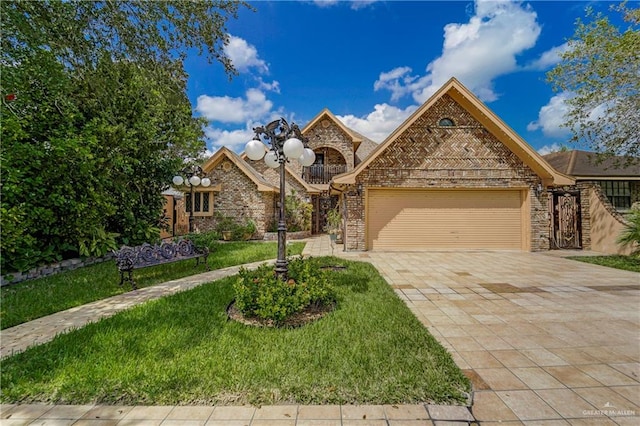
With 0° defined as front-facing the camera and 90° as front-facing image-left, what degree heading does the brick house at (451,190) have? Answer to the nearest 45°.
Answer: approximately 0°

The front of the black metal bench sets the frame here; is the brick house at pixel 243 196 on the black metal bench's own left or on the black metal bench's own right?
on the black metal bench's own left

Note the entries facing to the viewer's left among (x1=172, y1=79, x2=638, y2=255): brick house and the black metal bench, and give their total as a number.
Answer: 0

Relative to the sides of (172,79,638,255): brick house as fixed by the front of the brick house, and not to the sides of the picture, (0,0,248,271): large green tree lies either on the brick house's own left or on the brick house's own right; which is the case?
on the brick house's own right

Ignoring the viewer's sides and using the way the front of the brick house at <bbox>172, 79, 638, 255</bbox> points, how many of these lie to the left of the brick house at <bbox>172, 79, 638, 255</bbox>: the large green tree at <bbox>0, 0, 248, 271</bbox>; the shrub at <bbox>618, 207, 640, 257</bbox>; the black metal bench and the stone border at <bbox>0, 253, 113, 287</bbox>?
1

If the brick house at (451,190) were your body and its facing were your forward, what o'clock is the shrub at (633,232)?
The shrub is roughly at 9 o'clock from the brick house.

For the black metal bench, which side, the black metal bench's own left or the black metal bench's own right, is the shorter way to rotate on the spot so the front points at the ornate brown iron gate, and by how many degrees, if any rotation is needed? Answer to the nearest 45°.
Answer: approximately 45° to the black metal bench's own left

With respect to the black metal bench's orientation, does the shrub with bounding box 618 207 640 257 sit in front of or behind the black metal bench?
in front

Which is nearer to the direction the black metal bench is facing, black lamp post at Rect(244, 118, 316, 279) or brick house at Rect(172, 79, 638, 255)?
the black lamp post

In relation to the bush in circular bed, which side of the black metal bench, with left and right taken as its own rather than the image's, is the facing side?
front

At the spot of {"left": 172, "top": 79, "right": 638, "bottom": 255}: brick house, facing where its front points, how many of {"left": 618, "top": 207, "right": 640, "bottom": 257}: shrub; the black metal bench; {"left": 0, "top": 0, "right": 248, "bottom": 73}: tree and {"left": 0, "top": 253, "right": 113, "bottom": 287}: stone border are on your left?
1

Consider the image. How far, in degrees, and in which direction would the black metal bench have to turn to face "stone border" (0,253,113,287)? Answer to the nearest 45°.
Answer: approximately 180°

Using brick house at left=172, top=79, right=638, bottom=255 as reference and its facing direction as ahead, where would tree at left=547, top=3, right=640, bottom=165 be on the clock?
The tree is roughly at 9 o'clock from the brick house.

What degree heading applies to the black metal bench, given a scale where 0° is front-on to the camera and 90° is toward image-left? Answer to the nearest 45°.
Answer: approximately 315°
